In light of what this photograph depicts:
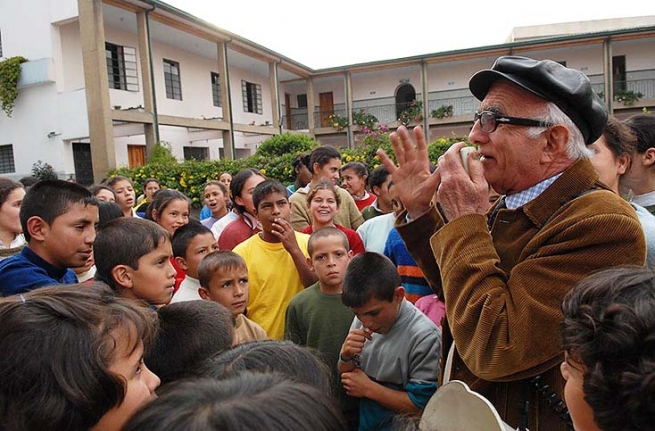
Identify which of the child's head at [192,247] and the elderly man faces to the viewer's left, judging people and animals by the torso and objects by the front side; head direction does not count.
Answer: the elderly man

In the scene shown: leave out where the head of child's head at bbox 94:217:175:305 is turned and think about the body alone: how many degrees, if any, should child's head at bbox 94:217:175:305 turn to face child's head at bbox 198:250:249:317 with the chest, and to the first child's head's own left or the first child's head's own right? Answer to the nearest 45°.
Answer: approximately 45° to the first child's head's own left

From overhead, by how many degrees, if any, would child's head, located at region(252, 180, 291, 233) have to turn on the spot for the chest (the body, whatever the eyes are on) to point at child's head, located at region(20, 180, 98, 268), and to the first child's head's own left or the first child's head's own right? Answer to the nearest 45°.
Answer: approximately 90° to the first child's head's own right

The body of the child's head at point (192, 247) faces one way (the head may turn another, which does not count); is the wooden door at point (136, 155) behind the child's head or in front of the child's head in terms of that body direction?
behind

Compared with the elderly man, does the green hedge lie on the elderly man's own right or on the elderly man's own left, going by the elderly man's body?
on the elderly man's own right

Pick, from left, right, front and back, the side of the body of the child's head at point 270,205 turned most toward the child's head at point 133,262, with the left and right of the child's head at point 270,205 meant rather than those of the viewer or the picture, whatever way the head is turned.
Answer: right

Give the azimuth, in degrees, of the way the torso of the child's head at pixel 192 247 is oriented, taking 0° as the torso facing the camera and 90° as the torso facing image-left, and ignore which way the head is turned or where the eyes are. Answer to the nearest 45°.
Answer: approximately 315°

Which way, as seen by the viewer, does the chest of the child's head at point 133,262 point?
to the viewer's right

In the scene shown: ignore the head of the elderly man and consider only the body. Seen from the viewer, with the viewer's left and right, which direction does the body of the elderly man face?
facing to the left of the viewer

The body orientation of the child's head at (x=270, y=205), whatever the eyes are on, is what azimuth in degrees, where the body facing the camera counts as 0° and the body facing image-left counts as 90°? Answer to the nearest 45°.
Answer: approximately 315°
